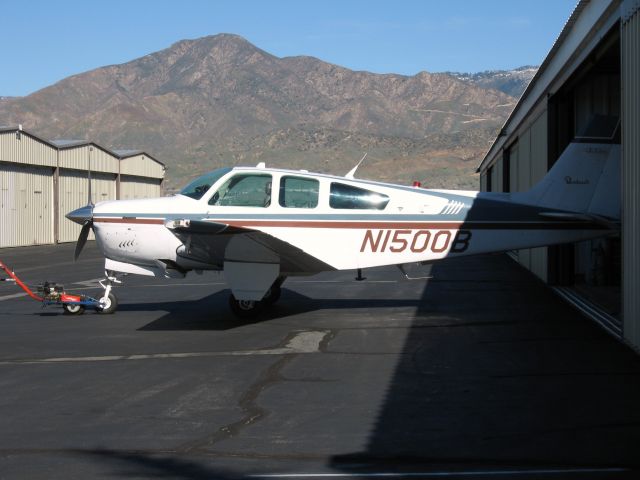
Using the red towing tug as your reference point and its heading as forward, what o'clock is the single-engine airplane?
The single-engine airplane is roughly at 1 o'clock from the red towing tug.

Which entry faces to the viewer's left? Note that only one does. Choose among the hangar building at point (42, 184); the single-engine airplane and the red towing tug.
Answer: the single-engine airplane

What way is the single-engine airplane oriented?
to the viewer's left

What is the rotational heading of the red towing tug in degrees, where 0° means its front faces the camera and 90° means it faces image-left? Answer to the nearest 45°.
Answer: approximately 270°

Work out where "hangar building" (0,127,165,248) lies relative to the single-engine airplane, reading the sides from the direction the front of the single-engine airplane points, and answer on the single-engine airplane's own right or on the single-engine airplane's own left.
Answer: on the single-engine airplane's own right

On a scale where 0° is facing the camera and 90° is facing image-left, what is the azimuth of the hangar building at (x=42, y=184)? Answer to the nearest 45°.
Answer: approximately 315°

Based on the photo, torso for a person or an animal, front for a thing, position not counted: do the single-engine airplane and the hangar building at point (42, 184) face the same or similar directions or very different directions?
very different directions

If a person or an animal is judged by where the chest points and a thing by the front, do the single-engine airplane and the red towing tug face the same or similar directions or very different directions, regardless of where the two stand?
very different directions
